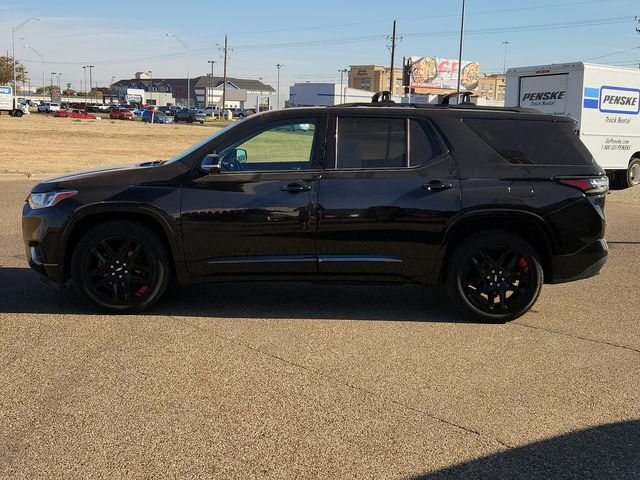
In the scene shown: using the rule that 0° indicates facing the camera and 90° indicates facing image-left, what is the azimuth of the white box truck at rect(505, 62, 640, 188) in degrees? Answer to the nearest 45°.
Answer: approximately 225°

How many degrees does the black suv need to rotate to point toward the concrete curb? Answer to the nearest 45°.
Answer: approximately 45° to its right

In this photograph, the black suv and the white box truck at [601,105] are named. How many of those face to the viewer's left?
1

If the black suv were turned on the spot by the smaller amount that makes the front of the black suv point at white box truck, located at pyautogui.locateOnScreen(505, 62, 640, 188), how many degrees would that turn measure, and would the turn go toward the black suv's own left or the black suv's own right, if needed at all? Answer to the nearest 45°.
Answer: approximately 135° to the black suv's own right

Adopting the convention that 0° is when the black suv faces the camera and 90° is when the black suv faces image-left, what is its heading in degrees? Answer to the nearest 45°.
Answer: approximately 90°

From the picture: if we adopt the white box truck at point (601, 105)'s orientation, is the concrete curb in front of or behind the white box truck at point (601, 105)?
behind

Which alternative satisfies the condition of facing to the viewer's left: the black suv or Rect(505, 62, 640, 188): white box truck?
the black suv

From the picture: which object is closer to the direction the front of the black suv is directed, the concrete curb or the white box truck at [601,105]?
the concrete curb

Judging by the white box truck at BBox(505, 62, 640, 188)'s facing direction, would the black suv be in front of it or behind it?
behind
